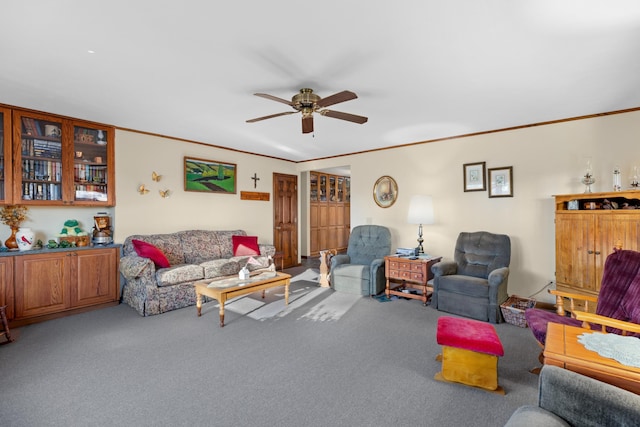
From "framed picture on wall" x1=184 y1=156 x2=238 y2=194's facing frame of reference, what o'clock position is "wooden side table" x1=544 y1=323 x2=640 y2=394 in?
The wooden side table is roughly at 1 o'clock from the framed picture on wall.

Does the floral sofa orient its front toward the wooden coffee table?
yes

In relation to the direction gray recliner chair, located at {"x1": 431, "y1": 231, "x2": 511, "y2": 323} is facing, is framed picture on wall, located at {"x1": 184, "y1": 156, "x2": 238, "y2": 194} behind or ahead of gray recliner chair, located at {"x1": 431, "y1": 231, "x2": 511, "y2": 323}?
ahead

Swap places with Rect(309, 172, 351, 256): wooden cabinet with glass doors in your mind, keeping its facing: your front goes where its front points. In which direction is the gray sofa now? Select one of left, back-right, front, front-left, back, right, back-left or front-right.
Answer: front-right

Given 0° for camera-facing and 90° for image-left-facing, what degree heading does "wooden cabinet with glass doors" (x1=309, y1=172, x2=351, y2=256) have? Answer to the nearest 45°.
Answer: approximately 315°

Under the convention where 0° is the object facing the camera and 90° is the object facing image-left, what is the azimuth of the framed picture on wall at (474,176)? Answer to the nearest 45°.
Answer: approximately 0°

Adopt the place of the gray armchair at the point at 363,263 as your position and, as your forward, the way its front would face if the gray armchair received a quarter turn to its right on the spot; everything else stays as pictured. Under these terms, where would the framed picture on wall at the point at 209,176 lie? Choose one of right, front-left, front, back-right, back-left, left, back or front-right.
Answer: front-left

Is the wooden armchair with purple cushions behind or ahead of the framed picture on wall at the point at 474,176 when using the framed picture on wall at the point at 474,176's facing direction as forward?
ahead

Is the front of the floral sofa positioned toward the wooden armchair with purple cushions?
yes
